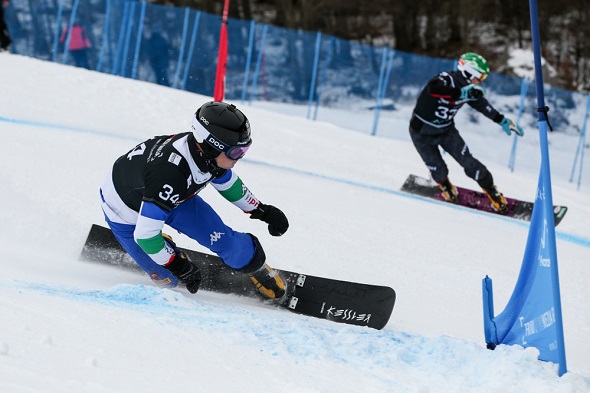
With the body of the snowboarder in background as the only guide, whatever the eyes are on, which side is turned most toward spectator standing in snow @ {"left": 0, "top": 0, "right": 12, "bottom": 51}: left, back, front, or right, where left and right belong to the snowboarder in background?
back

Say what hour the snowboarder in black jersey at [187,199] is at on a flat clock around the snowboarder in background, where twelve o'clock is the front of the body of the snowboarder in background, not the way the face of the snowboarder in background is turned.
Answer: The snowboarder in black jersey is roughly at 2 o'clock from the snowboarder in background.

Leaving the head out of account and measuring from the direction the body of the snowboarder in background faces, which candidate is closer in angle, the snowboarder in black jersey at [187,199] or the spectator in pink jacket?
the snowboarder in black jersey

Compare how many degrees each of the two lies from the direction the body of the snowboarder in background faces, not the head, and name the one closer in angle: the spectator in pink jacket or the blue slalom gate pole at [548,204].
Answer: the blue slalom gate pole

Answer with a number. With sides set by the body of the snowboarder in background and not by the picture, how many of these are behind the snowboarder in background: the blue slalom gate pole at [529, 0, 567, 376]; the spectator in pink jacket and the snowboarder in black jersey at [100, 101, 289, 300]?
1

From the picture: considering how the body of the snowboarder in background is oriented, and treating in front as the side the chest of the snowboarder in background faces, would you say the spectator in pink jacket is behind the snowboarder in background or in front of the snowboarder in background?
behind

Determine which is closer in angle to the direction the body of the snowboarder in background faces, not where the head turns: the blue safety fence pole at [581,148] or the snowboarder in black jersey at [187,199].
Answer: the snowboarder in black jersey

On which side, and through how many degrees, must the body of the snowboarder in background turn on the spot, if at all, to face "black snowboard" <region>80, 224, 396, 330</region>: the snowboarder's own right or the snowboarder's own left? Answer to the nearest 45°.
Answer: approximately 45° to the snowboarder's own right
